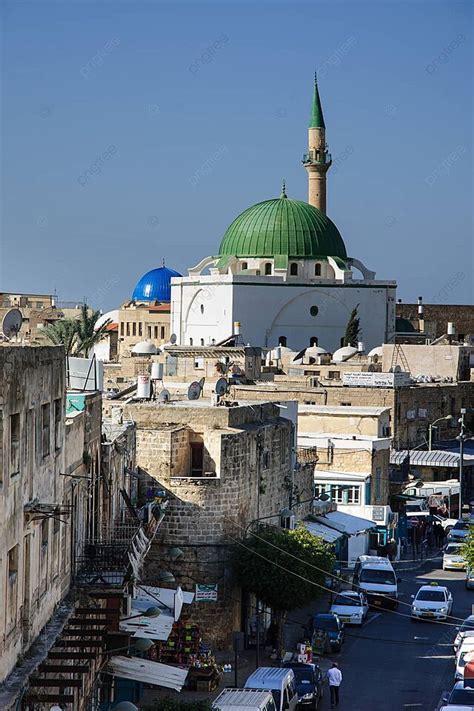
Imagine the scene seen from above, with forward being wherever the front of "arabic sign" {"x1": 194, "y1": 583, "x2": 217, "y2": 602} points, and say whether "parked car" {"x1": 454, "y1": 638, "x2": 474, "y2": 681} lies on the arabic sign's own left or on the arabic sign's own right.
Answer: on the arabic sign's own left

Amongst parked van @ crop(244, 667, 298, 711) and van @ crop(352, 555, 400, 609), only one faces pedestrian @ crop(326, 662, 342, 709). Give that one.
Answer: the van @ crop(352, 555, 400, 609)

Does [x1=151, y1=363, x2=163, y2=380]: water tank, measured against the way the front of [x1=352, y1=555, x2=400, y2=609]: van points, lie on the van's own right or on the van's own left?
on the van's own right

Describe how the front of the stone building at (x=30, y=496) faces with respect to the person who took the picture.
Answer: facing to the right of the viewer

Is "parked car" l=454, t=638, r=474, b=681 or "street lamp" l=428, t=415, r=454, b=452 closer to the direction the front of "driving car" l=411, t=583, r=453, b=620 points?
the parked car

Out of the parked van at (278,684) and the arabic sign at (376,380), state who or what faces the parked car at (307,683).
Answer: the arabic sign

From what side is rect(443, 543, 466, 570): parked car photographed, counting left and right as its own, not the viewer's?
front

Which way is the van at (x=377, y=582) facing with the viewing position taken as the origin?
facing the viewer

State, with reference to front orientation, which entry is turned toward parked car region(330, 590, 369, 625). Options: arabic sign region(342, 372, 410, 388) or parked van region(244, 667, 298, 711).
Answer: the arabic sign

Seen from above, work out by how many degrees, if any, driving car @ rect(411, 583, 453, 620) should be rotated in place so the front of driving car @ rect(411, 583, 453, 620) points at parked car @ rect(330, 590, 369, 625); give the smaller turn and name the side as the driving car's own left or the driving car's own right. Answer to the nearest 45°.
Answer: approximately 90° to the driving car's own right
